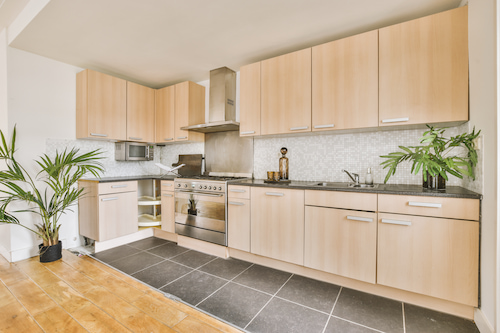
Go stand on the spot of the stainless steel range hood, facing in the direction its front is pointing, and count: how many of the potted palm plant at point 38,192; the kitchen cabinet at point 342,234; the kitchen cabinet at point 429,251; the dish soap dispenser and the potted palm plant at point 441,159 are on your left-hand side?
4

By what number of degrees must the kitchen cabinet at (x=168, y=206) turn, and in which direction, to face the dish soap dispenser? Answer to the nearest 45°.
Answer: approximately 90° to its left

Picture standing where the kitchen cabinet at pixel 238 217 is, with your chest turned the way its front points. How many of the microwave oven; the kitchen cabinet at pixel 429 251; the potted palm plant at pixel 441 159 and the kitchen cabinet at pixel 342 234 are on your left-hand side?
3

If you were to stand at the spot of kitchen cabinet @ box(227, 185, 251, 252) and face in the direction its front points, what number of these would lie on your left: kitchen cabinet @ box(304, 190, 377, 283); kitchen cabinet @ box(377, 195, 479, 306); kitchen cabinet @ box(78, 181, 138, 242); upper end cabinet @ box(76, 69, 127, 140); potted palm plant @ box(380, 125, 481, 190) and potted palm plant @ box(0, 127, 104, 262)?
3

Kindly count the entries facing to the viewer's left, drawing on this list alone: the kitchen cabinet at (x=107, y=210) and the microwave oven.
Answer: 0

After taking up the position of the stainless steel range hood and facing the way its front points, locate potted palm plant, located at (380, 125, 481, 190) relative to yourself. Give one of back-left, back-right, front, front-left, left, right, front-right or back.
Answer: left

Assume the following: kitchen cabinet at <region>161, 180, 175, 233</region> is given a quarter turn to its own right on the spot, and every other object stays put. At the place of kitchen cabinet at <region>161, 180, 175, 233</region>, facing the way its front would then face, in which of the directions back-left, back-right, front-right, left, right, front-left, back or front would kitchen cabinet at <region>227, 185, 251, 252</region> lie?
back

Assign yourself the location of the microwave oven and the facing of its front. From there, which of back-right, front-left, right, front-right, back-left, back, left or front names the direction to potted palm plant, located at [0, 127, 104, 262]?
right
